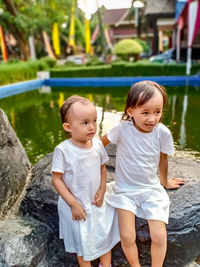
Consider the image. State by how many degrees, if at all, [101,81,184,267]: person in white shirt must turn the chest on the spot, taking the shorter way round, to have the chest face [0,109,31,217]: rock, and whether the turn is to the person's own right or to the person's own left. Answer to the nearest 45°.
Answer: approximately 90° to the person's own right

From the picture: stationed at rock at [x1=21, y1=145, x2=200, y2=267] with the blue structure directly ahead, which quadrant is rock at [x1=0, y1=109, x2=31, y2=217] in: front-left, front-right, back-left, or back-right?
front-left

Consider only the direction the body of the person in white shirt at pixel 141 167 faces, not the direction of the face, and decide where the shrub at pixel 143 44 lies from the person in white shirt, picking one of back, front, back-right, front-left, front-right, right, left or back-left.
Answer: back

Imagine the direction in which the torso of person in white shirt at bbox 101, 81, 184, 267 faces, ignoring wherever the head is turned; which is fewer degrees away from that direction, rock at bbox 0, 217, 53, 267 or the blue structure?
the rock

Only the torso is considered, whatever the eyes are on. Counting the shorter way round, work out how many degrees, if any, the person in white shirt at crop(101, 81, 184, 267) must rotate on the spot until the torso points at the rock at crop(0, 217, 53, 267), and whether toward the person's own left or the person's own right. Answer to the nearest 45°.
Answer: approximately 90° to the person's own right

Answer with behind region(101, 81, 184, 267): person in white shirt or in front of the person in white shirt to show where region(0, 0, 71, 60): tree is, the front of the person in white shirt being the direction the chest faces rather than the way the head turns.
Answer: behind

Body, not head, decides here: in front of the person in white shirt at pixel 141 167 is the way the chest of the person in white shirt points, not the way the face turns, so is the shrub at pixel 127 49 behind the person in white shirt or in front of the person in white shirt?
behind

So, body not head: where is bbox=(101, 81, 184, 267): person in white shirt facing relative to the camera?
toward the camera

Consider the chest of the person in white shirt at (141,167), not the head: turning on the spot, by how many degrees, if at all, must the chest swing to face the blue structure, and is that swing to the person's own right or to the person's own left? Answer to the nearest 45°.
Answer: approximately 180°

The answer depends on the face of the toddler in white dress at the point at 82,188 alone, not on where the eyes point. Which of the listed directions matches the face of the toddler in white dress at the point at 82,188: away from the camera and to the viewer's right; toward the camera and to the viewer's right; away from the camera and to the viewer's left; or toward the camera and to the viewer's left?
toward the camera and to the viewer's right
